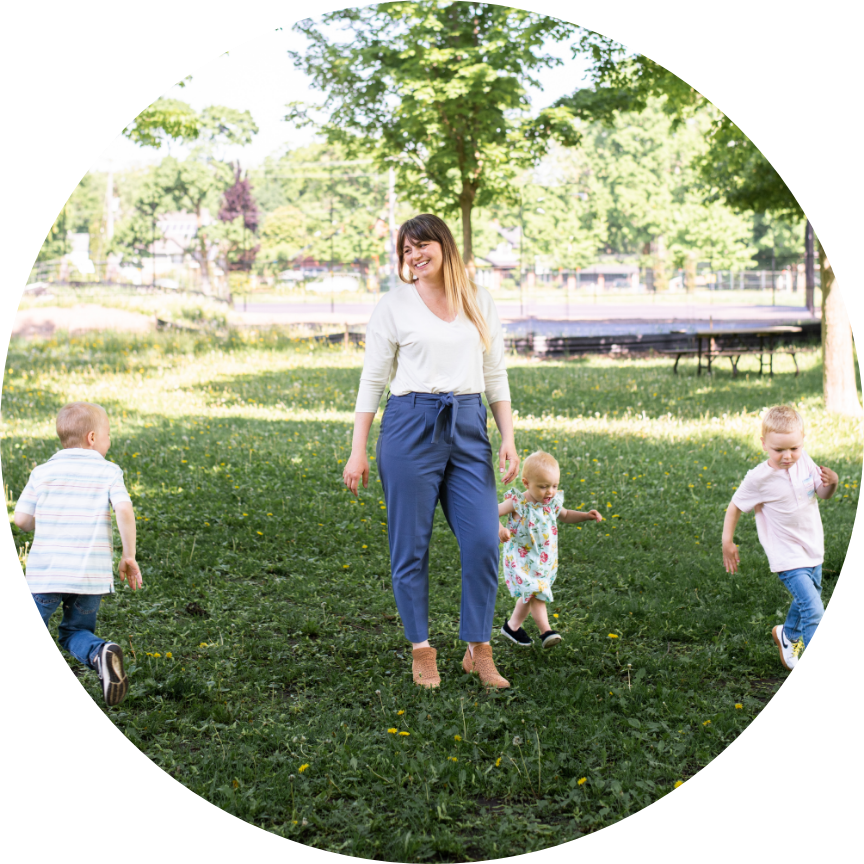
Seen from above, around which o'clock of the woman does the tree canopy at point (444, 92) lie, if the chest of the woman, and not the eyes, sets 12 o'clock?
The tree canopy is roughly at 6 o'clock from the woman.

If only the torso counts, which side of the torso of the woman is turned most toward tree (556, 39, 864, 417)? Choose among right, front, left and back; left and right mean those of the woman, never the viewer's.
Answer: back

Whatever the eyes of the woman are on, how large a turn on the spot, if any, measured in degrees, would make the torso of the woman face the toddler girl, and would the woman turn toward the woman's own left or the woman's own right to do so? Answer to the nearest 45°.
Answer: approximately 135° to the woman's own left

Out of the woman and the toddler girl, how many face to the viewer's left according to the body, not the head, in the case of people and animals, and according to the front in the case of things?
0

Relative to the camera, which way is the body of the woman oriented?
toward the camera

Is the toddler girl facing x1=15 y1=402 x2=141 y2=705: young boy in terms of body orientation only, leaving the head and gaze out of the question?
no

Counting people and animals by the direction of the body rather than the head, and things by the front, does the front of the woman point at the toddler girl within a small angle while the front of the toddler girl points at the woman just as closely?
no

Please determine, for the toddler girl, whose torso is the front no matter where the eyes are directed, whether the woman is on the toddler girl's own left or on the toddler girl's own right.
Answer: on the toddler girl's own right

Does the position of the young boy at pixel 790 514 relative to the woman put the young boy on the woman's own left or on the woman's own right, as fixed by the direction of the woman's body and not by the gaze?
on the woman's own left

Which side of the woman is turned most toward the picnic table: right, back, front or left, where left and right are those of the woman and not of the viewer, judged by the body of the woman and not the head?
back

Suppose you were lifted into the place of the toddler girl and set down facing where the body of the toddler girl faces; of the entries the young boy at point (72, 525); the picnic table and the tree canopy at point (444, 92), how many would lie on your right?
1

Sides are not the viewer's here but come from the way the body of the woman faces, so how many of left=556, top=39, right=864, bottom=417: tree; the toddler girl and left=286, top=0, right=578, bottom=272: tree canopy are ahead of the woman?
0

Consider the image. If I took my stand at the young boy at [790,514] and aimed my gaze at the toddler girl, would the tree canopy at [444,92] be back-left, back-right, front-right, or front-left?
front-right

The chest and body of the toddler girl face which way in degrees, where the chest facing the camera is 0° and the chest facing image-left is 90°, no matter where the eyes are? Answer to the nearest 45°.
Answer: approximately 315°

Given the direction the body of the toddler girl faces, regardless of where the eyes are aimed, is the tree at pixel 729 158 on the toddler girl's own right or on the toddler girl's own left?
on the toddler girl's own left
